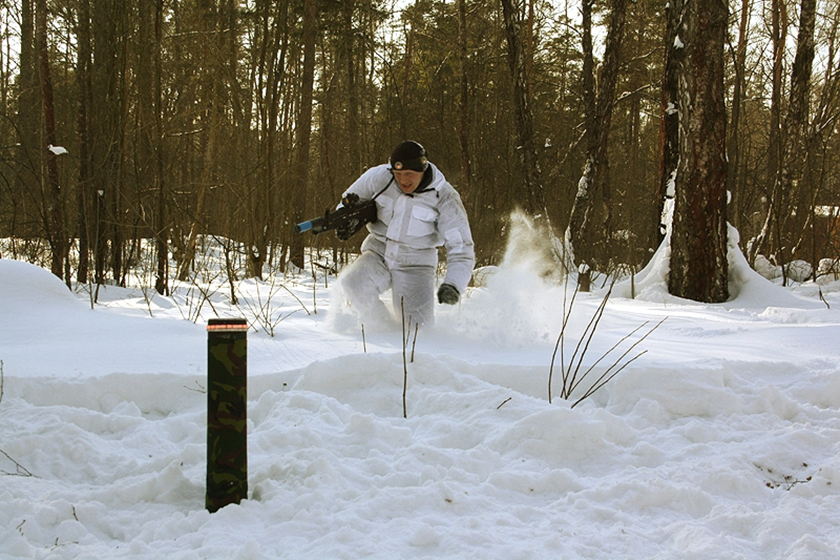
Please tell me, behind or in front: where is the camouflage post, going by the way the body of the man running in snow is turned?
in front

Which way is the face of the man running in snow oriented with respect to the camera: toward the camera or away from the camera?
toward the camera

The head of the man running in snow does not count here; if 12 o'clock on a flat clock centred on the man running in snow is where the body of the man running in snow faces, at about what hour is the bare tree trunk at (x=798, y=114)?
The bare tree trunk is roughly at 6 o'clock from the man running in snow.

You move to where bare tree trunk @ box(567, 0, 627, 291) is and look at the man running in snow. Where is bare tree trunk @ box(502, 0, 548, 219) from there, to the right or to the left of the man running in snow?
right

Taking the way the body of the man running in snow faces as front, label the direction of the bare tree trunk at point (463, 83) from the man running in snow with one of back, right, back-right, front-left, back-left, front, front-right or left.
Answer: back-right

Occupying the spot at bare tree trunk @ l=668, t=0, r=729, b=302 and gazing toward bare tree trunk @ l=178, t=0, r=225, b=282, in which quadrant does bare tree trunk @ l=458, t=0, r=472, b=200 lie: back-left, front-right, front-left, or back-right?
front-right

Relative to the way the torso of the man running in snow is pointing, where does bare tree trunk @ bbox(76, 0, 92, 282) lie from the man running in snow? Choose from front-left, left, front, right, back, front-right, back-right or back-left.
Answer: right

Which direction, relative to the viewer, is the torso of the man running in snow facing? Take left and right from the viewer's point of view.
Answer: facing the viewer and to the left of the viewer

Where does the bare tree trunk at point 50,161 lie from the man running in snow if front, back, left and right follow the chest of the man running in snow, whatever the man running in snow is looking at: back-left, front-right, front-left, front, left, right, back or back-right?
right

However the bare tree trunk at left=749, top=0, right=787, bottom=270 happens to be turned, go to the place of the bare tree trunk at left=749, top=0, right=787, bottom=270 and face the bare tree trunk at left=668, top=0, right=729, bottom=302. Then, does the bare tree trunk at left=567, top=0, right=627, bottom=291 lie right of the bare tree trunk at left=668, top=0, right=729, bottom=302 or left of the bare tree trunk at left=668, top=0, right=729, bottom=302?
right

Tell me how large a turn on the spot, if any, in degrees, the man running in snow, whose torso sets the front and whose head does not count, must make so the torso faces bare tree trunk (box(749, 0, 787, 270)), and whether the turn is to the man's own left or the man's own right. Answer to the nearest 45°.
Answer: approximately 180°

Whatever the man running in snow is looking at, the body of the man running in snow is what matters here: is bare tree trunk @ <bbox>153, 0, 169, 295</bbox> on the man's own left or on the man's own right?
on the man's own right

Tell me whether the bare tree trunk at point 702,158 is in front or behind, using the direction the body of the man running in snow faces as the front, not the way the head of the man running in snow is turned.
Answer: behind

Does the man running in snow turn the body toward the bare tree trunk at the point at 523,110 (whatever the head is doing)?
no

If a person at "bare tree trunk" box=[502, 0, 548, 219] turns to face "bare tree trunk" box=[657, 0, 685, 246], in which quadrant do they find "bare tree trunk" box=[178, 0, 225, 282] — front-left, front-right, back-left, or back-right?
back-right
